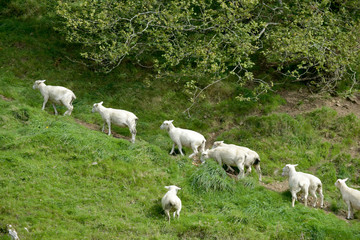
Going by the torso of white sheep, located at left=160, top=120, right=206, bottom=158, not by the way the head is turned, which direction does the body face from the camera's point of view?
to the viewer's left

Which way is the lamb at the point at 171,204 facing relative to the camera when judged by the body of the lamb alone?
away from the camera

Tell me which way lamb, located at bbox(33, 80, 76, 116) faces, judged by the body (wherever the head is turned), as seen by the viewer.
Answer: to the viewer's left

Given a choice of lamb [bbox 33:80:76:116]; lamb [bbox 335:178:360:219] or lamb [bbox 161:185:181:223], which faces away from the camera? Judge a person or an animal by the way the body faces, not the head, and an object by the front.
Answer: lamb [bbox 161:185:181:223]

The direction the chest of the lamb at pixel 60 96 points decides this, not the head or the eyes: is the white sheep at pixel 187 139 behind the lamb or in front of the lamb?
behind

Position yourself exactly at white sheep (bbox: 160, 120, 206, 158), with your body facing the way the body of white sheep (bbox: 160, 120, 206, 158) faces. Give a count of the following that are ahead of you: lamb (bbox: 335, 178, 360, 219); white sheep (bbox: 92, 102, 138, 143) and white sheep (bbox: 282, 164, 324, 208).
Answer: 1

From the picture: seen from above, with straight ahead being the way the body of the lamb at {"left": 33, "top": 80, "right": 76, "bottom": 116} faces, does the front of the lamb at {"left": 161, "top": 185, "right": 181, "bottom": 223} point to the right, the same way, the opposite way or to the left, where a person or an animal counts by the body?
to the right

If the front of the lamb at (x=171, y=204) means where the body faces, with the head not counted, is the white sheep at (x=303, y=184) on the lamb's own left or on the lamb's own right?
on the lamb's own right

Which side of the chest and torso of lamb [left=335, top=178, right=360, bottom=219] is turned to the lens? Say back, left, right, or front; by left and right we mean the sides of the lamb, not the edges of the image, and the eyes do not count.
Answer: left

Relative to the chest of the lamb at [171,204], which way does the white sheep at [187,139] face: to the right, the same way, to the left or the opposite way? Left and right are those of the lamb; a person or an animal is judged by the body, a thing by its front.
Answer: to the left
